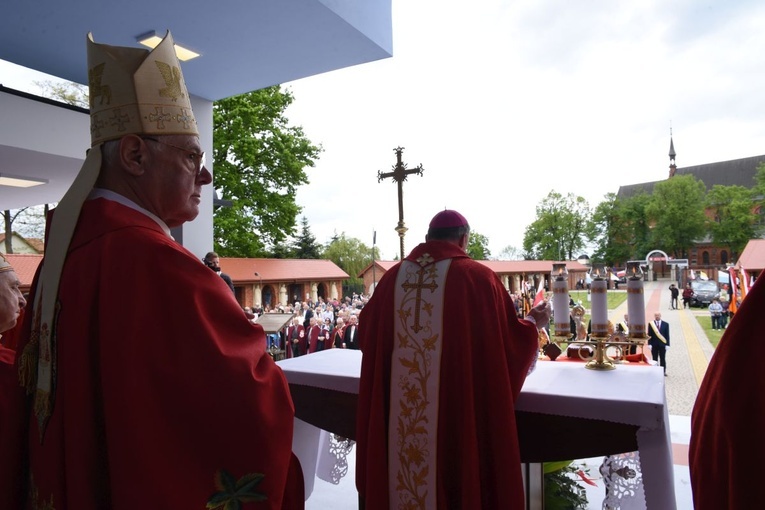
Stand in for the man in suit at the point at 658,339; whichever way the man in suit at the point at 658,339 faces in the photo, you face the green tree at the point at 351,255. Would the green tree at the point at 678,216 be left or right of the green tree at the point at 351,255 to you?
right

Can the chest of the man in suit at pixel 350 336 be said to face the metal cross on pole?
yes

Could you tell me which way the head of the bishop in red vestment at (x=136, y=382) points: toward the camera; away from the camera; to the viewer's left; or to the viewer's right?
to the viewer's right

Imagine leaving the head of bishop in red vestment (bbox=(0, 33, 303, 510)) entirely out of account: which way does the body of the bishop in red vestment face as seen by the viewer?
to the viewer's right

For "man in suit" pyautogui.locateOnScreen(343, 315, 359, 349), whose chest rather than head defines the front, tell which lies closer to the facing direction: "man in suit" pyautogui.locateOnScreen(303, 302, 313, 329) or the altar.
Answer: the altar

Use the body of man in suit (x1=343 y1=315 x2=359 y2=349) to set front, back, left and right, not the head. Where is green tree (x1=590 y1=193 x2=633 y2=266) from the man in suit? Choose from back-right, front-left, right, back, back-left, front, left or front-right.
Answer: back-left

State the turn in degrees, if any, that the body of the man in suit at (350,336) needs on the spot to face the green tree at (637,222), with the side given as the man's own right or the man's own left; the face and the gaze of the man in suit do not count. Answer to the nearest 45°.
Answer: approximately 135° to the man's own left

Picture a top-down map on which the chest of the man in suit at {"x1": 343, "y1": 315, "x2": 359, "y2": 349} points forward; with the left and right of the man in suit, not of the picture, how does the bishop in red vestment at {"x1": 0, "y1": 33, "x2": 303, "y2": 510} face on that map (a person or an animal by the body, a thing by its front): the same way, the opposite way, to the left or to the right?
to the left

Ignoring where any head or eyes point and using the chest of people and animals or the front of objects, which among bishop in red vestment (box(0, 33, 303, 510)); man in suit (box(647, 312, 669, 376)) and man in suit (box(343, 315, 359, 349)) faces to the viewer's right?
the bishop in red vestment

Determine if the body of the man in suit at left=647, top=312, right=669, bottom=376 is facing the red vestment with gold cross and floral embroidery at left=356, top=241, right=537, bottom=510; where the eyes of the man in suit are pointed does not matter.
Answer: yes

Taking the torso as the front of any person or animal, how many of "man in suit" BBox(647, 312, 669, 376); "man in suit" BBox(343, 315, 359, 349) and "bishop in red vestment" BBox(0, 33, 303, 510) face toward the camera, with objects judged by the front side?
2

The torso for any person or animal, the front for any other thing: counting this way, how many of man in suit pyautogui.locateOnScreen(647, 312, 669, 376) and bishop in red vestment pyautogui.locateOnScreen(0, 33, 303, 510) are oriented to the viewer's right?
1
